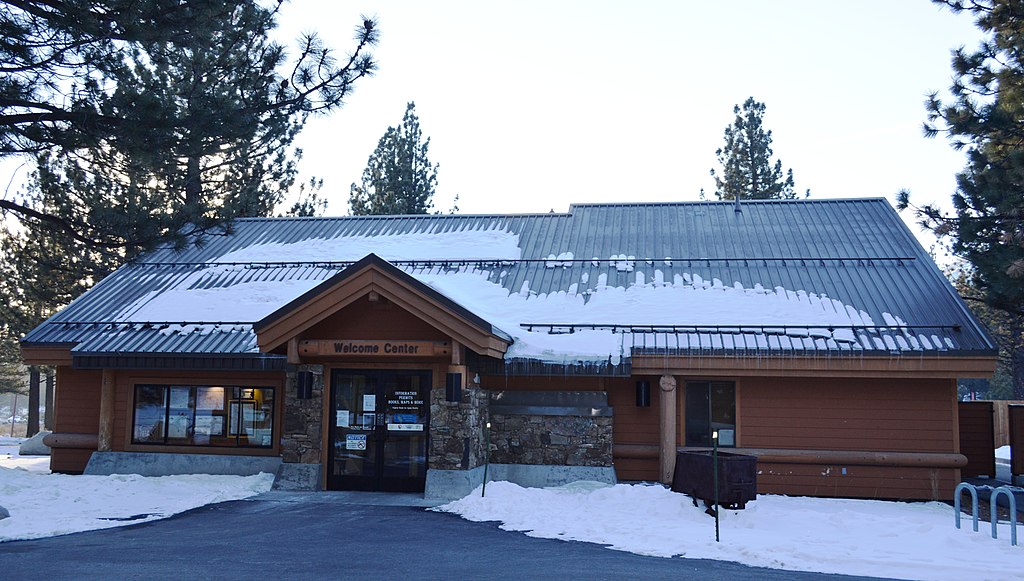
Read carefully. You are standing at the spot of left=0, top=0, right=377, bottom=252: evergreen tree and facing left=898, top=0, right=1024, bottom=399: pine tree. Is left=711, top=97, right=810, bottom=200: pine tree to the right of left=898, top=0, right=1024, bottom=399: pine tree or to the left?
left

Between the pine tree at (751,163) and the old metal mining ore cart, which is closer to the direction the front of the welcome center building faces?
the old metal mining ore cart

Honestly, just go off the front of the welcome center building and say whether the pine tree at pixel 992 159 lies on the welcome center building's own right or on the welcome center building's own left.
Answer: on the welcome center building's own left

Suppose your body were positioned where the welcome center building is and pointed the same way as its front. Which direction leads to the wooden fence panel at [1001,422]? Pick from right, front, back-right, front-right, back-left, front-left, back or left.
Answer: back-left

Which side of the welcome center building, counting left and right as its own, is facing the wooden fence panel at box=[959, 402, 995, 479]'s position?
left

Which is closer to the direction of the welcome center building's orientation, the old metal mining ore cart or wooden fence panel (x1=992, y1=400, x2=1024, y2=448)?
the old metal mining ore cart

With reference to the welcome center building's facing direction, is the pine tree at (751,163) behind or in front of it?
behind

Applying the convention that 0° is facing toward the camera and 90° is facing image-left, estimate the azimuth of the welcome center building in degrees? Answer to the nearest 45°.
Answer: approximately 0°
